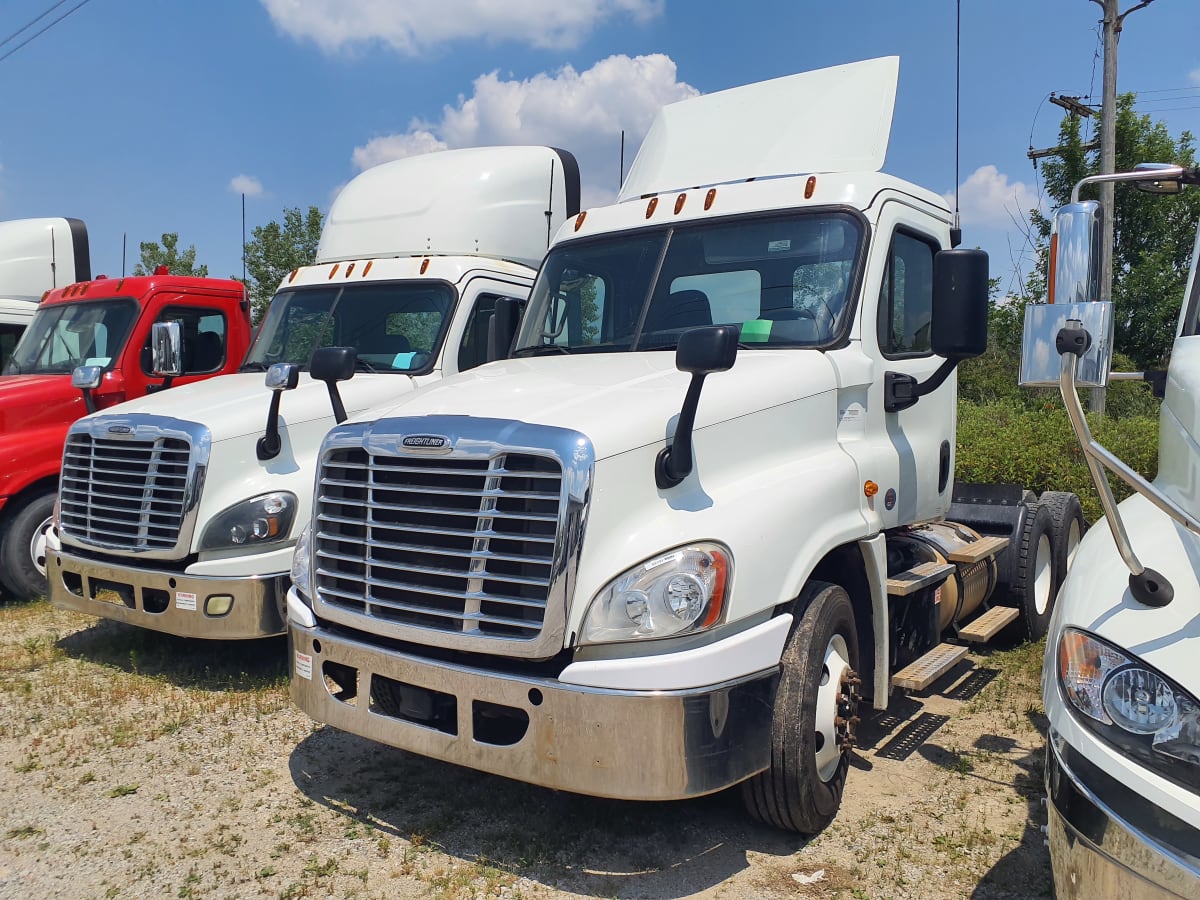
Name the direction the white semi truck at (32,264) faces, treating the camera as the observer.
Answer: facing the viewer and to the left of the viewer

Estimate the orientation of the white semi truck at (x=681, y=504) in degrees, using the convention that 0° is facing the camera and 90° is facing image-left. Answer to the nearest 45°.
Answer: approximately 45°

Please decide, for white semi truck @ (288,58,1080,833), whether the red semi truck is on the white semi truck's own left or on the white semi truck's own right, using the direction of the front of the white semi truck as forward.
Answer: on the white semi truck's own right

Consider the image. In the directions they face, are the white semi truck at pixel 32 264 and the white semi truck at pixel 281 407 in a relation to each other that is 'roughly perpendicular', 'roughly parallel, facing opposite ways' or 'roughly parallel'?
roughly parallel

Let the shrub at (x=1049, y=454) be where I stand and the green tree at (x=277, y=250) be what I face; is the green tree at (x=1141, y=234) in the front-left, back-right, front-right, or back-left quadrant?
front-right

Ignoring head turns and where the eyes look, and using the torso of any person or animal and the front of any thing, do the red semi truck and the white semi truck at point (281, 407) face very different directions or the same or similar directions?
same or similar directions

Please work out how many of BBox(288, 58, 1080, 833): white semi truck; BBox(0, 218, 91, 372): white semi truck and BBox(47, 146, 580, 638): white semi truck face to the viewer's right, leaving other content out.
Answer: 0

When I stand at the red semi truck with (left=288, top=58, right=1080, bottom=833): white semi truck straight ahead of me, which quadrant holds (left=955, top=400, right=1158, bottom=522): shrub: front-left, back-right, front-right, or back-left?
front-left

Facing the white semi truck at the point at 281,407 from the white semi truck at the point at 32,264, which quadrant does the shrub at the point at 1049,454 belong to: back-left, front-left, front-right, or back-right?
front-left

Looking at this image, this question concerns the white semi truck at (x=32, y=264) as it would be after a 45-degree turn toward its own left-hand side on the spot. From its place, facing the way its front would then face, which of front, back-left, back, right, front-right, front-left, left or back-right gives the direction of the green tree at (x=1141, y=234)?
left

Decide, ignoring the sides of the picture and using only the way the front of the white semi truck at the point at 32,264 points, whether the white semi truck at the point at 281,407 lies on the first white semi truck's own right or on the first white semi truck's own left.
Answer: on the first white semi truck's own left

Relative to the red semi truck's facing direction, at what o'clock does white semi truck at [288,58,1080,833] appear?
The white semi truck is roughly at 10 o'clock from the red semi truck.

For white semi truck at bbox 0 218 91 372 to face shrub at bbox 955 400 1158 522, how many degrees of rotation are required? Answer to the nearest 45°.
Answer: approximately 90° to its left

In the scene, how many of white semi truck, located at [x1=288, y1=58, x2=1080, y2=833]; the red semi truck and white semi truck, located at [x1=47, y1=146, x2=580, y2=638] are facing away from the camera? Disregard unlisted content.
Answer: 0

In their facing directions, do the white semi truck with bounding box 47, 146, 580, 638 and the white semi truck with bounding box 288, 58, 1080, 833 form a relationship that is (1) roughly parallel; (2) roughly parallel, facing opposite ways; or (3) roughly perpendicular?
roughly parallel

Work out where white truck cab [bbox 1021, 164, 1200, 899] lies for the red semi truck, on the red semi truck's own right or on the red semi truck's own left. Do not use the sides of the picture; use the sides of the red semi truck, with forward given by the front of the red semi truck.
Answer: on the red semi truck's own left

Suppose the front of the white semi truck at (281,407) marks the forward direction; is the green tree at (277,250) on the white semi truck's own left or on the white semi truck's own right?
on the white semi truck's own right
